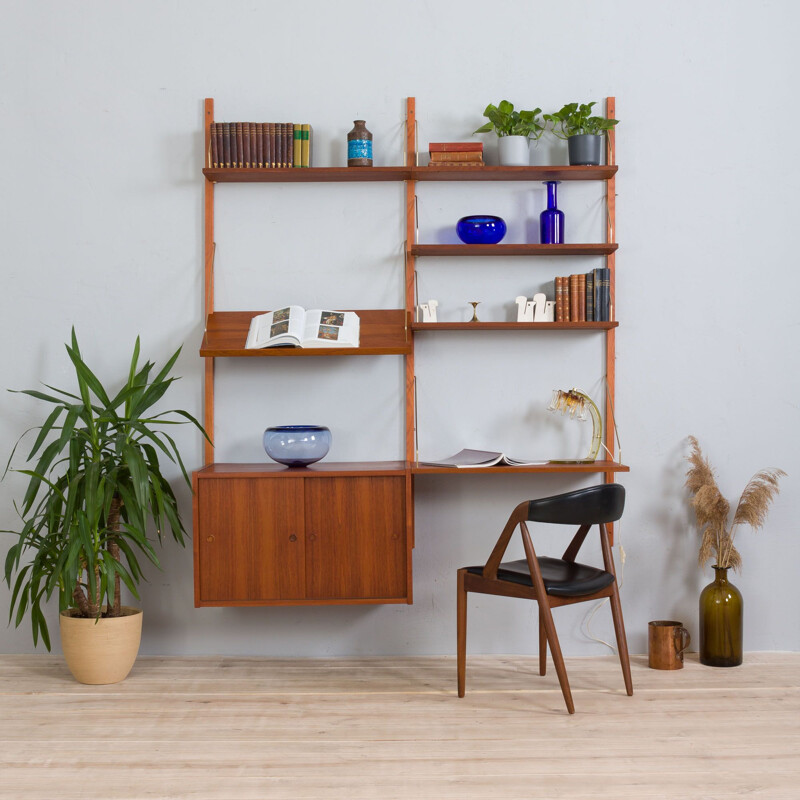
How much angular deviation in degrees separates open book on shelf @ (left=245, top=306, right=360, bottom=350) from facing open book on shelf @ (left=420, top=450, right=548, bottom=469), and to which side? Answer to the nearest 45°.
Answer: approximately 90° to its left

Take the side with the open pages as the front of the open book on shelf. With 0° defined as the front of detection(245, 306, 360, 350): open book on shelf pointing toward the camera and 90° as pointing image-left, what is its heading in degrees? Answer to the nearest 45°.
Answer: approximately 0°

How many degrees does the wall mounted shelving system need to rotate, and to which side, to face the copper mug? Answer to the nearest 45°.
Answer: approximately 90° to its left

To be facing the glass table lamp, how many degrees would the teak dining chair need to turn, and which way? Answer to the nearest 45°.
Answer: approximately 45° to its right

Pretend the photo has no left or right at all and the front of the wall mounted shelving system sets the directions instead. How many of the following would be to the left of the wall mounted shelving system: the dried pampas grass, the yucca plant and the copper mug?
2

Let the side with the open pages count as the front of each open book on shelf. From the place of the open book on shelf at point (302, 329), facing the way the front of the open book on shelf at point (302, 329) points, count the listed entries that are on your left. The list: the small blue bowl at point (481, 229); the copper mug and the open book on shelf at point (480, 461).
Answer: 3

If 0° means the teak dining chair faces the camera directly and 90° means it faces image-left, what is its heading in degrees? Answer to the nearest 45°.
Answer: approximately 135°

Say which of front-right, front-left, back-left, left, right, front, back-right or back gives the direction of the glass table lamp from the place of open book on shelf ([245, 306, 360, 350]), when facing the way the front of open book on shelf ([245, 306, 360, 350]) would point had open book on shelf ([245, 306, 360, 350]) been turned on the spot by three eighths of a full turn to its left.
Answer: front-right

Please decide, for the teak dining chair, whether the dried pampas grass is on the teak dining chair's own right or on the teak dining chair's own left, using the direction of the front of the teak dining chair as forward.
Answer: on the teak dining chair's own right

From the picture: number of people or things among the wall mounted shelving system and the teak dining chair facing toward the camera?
1

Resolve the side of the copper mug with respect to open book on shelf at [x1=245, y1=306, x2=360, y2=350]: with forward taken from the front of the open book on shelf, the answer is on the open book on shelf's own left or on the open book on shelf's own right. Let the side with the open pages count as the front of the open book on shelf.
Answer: on the open book on shelf's own left

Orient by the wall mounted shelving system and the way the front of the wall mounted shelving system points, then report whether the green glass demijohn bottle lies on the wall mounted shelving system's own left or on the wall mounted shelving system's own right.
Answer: on the wall mounted shelving system's own left
